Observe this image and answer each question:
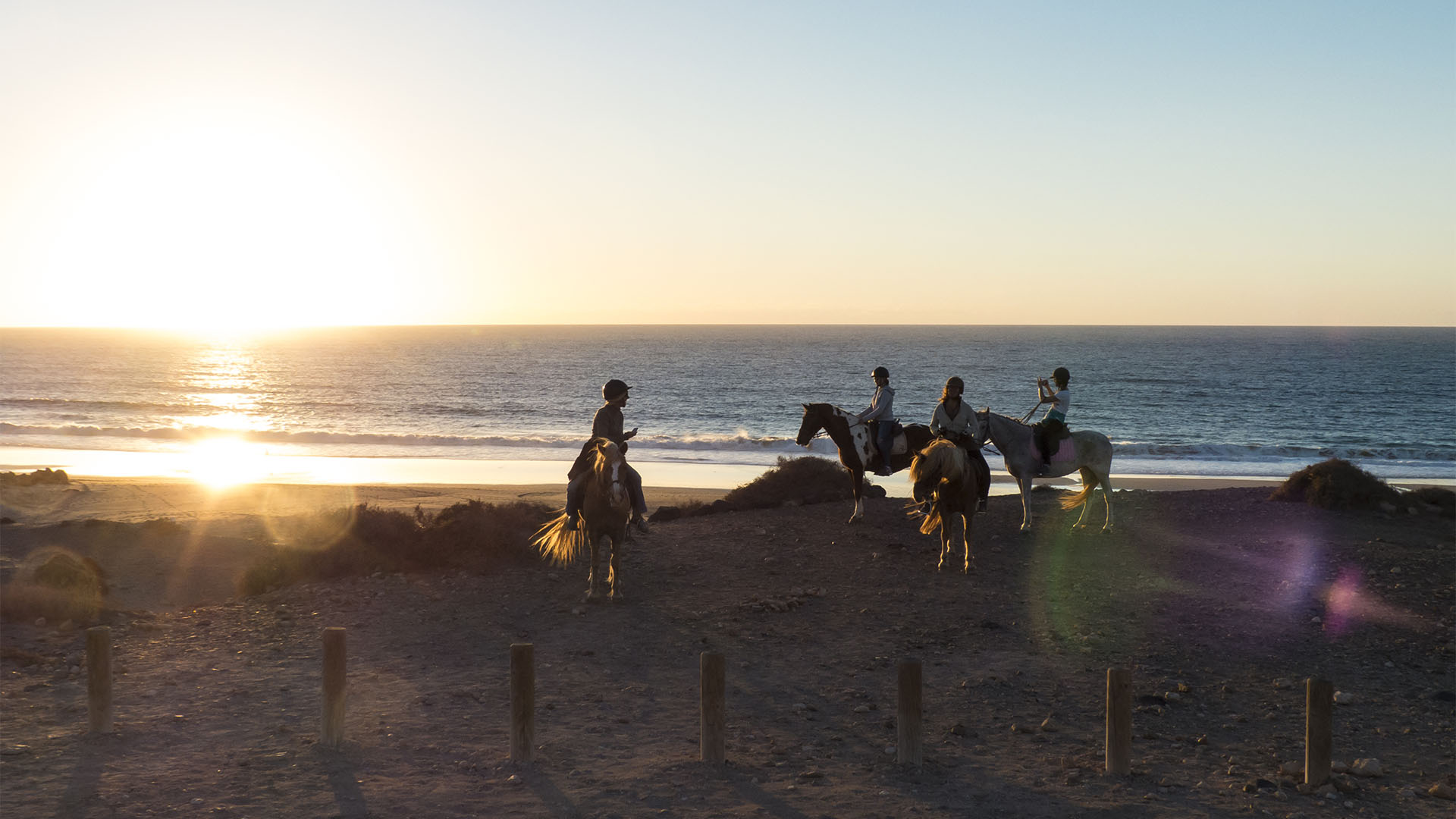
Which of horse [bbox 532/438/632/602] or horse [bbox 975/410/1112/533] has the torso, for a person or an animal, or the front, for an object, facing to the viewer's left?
horse [bbox 975/410/1112/533]

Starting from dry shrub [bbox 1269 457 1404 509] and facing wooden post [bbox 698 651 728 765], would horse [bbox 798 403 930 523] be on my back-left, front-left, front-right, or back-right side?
front-right

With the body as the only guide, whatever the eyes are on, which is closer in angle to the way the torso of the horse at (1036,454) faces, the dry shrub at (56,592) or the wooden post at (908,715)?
the dry shrub

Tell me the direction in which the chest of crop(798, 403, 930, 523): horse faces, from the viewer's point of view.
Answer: to the viewer's left

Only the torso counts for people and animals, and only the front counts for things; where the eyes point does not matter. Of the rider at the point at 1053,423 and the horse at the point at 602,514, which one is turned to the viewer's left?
the rider

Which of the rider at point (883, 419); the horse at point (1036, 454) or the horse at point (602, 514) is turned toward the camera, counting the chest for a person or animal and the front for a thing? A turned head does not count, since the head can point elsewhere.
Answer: the horse at point (602, 514)

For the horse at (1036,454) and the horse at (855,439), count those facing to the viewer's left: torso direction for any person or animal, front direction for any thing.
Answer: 2

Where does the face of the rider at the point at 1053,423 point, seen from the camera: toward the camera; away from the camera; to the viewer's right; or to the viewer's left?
to the viewer's left

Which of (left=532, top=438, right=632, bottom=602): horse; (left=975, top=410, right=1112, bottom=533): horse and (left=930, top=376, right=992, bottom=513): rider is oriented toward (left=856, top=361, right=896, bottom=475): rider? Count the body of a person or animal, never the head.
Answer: (left=975, top=410, right=1112, bottom=533): horse

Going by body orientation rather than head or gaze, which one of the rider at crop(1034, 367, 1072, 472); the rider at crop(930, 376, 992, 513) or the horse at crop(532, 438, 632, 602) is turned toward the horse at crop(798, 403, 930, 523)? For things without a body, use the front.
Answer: the rider at crop(1034, 367, 1072, 472)

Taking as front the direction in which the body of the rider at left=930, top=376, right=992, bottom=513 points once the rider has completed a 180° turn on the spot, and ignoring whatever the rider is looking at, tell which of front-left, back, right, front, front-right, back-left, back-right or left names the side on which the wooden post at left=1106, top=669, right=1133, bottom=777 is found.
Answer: back-right

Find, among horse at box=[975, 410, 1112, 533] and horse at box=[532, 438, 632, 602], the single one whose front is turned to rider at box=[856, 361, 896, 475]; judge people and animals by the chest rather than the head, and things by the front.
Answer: horse at box=[975, 410, 1112, 533]

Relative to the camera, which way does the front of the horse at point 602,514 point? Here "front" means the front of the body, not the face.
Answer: toward the camera

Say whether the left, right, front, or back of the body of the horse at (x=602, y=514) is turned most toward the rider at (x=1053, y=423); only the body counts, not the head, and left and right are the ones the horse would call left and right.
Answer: left

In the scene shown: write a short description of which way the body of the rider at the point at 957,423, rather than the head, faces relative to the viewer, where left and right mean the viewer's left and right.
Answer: facing the viewer and to the left of the viewer

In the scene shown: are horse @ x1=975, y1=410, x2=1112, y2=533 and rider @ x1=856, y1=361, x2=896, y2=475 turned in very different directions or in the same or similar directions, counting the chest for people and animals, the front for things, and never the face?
same or similar directions

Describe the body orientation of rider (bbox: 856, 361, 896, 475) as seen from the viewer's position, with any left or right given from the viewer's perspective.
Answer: facing to the left of the viewer

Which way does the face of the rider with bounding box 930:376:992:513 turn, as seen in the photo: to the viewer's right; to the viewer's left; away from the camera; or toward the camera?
toward the camera

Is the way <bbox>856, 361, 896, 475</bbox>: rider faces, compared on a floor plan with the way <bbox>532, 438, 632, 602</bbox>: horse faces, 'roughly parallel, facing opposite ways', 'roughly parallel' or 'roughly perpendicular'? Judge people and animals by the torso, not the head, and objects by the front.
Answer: roughly perpendicular

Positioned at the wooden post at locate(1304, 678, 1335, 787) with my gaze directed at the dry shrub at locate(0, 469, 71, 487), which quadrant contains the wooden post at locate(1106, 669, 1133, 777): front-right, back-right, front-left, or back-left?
front-left

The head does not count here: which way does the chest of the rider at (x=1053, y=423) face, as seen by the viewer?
to the viewer's left
